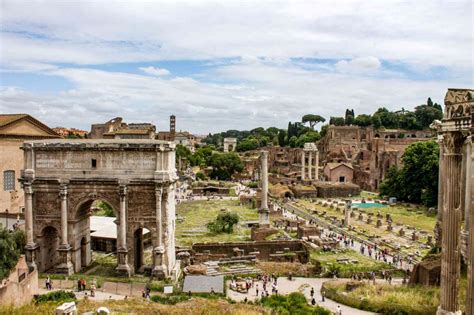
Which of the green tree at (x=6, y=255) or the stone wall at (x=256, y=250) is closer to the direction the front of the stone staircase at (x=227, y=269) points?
the green tree

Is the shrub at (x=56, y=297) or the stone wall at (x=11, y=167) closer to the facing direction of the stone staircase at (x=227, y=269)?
the shrub

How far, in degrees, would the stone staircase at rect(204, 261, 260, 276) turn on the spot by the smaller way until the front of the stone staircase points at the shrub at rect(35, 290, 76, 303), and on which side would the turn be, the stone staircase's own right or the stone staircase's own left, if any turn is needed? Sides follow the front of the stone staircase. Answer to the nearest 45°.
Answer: approximately 45° to the stone staircase's own right

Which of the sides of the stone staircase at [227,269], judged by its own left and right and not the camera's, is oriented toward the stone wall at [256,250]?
back

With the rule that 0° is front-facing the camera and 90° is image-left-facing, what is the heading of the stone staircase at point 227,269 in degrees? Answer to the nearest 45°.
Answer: approximately 0°

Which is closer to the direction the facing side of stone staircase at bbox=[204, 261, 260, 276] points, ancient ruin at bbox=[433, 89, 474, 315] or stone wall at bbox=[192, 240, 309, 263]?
the ancient ruin

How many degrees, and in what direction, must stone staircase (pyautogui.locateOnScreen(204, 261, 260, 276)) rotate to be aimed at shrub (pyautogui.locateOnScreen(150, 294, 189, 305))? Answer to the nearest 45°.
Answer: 0° — it already faces it
